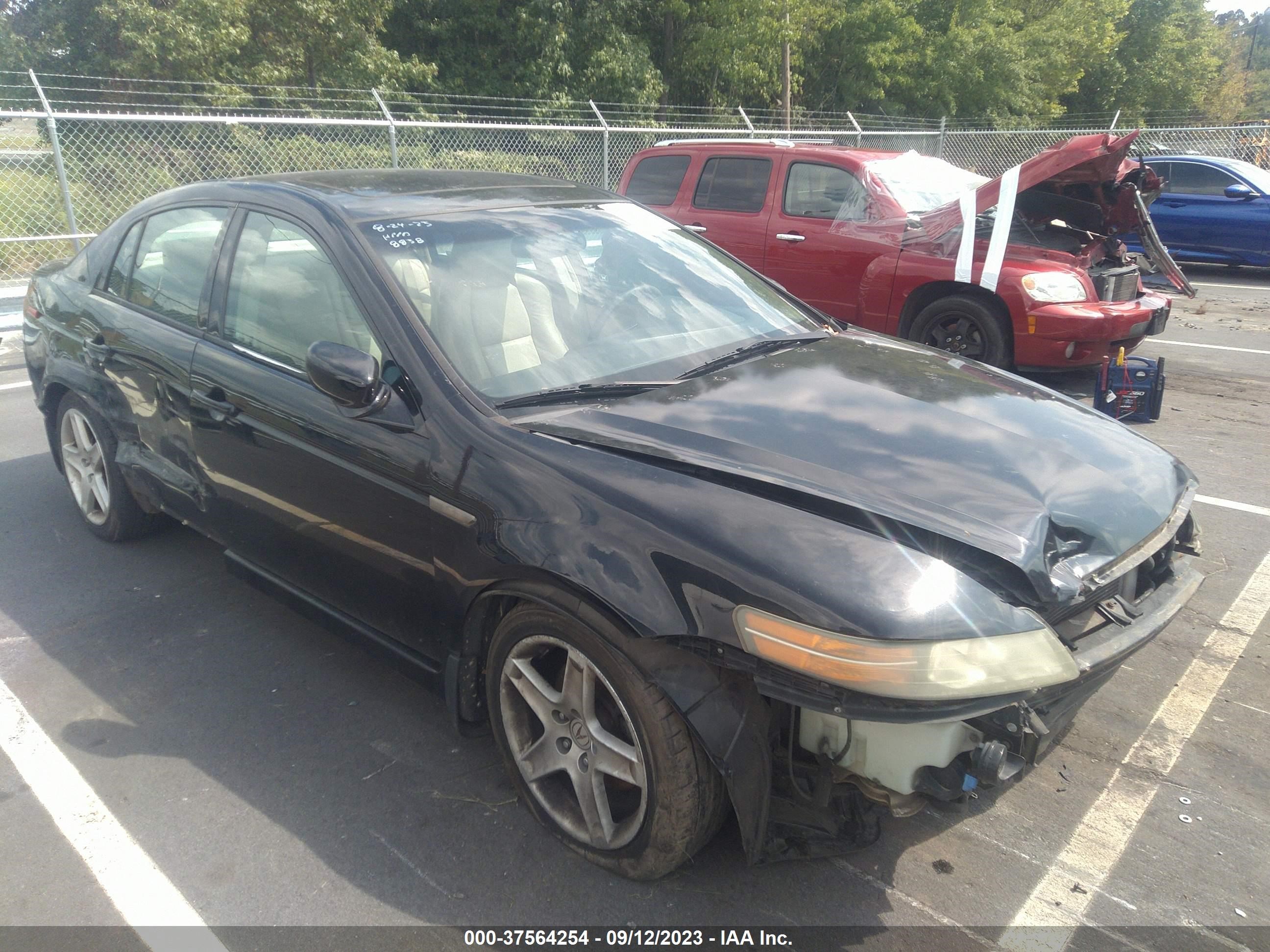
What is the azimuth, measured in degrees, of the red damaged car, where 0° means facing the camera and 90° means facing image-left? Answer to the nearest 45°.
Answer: approximately 315°

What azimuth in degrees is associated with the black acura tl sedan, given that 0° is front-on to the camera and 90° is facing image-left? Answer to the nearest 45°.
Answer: approximately 315°

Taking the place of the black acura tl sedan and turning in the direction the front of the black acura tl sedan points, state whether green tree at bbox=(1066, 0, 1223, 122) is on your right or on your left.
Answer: on your left

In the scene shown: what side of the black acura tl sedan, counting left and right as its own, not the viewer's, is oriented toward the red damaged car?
left

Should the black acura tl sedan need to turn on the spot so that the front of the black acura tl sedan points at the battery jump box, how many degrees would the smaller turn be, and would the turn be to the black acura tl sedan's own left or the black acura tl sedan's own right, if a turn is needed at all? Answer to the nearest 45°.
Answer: approximately 90° to the black acura tl sedan's own left

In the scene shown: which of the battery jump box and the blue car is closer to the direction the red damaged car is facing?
the battery jump box

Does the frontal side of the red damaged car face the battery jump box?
yes

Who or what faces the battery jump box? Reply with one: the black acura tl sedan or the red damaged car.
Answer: the red damaged car
